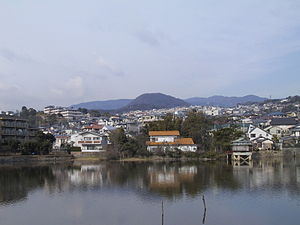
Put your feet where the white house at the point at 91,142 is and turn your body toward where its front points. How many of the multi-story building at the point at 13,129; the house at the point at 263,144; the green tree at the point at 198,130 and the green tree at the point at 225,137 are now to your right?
1

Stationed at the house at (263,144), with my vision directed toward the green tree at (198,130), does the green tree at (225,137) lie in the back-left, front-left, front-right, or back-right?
front-left

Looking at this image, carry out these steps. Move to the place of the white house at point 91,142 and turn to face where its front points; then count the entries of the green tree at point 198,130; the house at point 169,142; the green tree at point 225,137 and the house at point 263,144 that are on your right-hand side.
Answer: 0

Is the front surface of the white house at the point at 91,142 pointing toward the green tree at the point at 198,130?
no

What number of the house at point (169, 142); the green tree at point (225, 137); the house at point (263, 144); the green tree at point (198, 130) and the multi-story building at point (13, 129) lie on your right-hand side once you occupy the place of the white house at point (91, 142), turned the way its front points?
1

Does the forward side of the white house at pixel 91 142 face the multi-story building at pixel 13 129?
no

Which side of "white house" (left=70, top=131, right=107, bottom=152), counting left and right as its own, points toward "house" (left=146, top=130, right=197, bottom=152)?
left

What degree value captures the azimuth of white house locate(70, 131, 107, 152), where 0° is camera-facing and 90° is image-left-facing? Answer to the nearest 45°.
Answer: approximately 0°

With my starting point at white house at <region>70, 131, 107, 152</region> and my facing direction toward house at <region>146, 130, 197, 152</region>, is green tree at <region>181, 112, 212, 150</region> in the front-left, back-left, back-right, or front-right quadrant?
front-left

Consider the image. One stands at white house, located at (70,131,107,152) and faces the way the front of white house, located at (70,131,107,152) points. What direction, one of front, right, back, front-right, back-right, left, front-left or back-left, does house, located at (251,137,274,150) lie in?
left

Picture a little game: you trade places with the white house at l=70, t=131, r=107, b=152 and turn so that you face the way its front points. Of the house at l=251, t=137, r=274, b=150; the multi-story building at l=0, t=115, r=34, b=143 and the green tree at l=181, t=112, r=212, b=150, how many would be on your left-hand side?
2

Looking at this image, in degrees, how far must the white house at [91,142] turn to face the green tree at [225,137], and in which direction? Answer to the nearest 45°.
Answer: approximately 45° to its left
